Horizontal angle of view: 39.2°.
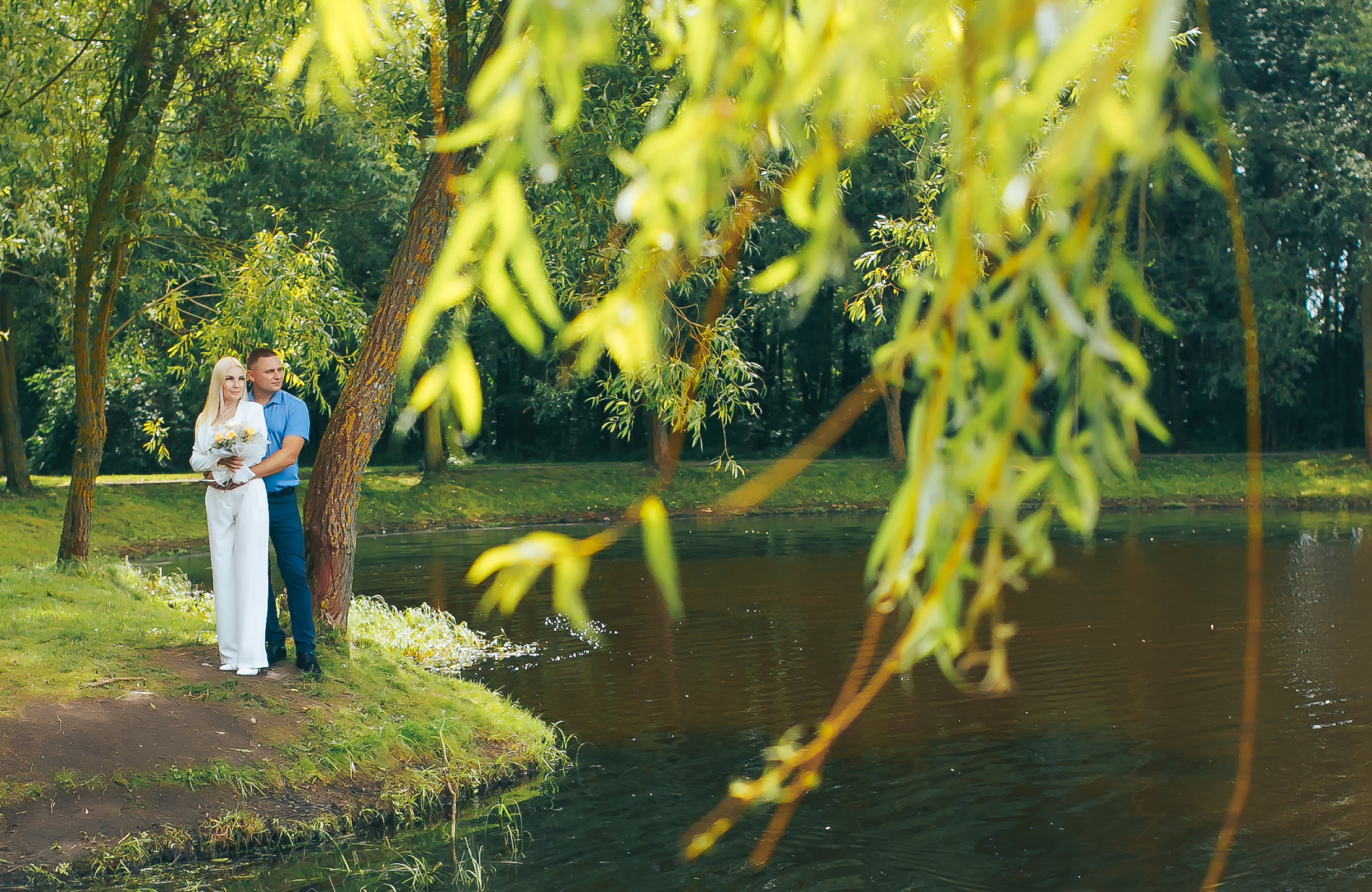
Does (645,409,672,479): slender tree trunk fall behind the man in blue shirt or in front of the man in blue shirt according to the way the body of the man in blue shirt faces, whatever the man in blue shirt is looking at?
behind

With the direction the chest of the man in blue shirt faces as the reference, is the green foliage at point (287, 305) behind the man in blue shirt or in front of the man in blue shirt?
behind

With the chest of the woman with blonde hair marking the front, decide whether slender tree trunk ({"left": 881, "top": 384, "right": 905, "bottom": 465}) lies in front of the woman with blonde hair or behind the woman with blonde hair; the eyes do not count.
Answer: behind

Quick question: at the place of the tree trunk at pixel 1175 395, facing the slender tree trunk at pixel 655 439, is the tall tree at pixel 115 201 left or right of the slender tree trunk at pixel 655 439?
left

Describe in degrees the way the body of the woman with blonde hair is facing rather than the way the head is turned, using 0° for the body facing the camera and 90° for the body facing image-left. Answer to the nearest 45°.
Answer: approximately 0°

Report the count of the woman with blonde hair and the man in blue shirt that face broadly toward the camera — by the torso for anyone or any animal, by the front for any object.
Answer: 2

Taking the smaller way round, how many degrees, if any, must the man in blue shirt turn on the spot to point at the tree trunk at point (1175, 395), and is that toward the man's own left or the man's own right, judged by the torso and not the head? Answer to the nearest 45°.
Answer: approximately 135° to the man's own left

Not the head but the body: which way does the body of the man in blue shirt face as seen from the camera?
toward the camera

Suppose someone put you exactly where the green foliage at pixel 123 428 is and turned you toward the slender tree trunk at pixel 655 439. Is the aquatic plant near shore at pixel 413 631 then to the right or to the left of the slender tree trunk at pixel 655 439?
right
